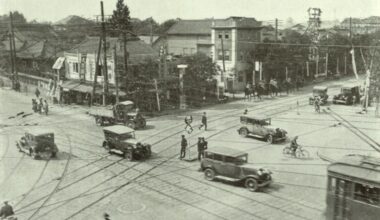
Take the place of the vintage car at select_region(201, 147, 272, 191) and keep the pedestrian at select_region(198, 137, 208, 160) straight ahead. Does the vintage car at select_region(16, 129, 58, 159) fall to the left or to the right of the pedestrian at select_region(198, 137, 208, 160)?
left

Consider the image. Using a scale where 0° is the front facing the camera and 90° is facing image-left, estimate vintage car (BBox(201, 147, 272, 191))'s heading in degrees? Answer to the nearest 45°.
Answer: approximately 315°

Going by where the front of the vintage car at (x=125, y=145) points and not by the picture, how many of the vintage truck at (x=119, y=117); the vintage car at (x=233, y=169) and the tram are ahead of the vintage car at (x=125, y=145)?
2

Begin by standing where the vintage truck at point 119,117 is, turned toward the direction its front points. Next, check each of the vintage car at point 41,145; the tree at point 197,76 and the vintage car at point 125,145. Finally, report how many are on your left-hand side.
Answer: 1

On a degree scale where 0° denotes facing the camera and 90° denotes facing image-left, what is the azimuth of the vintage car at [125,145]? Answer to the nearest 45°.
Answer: approximately 315°
